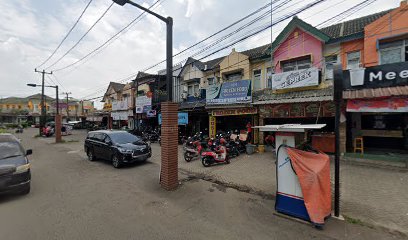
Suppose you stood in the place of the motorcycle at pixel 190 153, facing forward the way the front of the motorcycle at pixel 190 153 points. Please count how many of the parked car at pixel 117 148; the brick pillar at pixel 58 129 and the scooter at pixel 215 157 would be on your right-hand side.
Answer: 1

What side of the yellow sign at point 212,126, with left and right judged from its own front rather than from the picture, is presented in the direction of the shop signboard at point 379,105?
left

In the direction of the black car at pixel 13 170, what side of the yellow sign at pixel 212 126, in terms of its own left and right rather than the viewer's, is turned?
front

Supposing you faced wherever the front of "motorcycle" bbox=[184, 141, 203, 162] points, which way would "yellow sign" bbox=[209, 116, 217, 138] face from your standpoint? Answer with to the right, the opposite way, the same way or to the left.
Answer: the opposite way

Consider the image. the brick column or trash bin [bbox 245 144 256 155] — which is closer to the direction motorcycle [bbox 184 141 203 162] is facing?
the trash bin

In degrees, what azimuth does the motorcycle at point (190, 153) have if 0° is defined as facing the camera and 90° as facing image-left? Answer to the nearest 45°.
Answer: approximately 225°

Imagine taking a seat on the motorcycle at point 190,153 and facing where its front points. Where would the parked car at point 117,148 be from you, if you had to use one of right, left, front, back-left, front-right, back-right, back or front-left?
back-left
